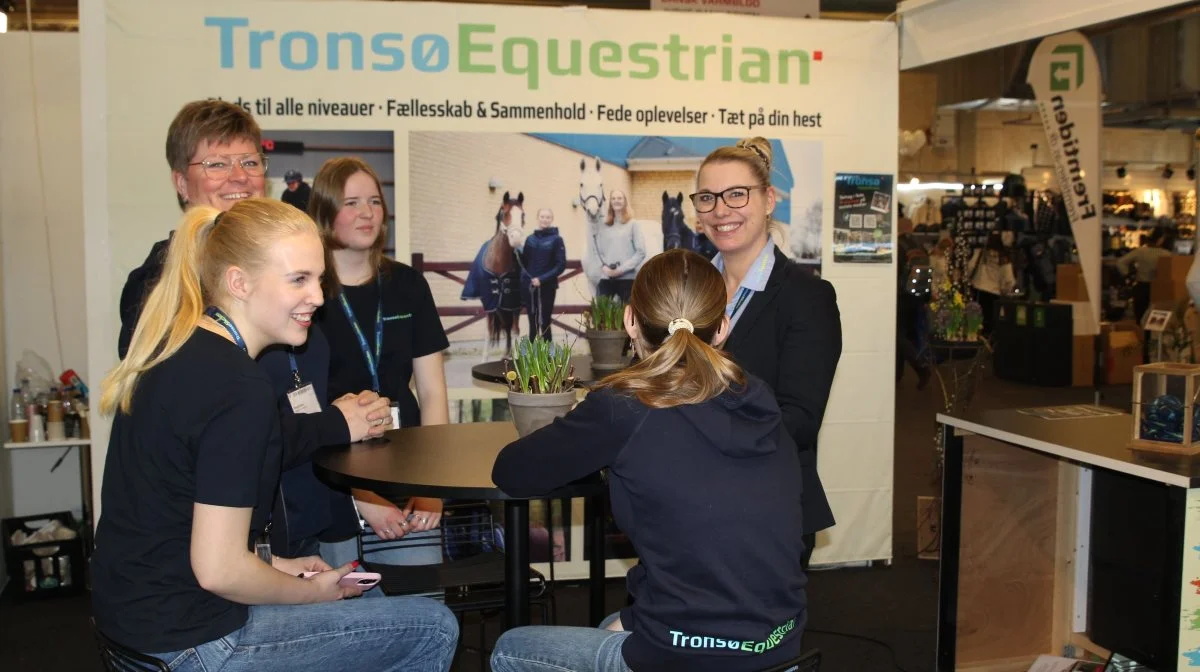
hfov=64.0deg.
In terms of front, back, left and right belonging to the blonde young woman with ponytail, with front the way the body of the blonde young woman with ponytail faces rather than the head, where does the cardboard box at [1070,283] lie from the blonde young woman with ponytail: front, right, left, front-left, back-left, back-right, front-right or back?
front-left

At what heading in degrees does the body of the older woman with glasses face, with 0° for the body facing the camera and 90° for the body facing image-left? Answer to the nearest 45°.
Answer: approximately 315°

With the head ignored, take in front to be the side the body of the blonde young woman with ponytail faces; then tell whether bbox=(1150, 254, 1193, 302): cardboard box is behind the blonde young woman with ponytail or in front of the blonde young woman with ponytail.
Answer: in front

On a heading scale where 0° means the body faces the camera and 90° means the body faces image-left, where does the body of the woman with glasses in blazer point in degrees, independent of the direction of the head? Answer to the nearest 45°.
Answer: approximately 45°

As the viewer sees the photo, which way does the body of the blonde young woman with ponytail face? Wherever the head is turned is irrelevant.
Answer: to the viewer's right

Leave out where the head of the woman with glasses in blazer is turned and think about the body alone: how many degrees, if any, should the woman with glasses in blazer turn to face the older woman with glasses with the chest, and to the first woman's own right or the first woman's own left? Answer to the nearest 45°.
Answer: approximately 45° to the first woman's own right

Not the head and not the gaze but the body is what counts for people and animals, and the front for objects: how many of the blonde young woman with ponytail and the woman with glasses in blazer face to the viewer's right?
1

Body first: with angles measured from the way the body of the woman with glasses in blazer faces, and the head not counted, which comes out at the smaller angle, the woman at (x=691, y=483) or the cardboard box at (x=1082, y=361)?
the woman

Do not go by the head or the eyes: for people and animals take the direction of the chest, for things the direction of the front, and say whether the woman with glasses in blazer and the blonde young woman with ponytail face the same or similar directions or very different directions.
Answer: very different directions

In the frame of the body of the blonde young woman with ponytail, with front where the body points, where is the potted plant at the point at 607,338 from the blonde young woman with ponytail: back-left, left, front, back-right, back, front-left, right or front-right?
front-left

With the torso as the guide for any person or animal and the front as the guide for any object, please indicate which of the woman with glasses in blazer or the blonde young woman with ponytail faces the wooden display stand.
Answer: the blonde young woman with ponytail

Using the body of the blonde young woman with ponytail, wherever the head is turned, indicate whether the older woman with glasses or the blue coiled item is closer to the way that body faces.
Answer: the blue coiled item

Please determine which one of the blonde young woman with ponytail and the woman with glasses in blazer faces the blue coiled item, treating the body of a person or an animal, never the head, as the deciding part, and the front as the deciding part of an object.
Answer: the blonde young woman with ponytail

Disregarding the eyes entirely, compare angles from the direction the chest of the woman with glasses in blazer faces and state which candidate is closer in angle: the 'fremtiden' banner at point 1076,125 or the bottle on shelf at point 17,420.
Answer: the bottle on shelf
